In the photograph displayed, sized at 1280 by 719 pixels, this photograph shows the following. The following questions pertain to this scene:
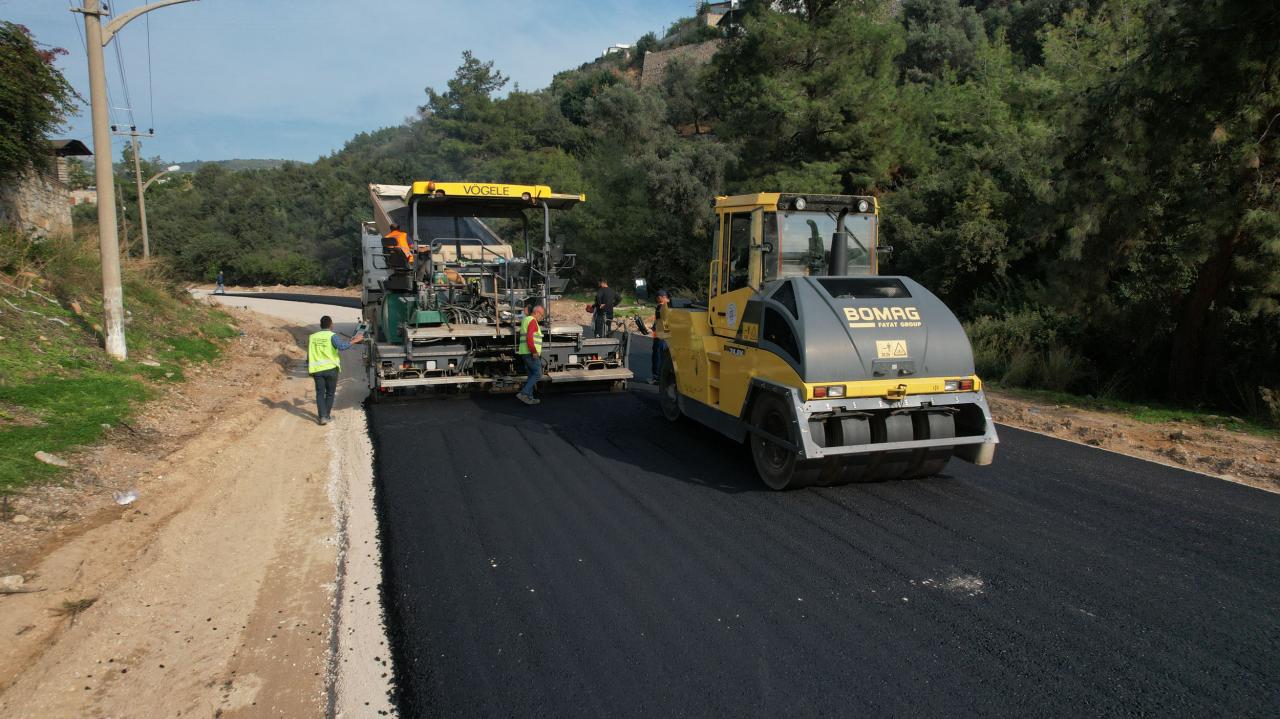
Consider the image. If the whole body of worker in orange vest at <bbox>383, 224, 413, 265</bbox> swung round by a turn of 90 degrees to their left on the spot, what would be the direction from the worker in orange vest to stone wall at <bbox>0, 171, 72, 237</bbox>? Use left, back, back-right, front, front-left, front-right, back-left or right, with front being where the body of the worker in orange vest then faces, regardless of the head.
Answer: front-left

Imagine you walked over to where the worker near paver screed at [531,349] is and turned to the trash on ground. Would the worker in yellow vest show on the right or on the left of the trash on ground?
right

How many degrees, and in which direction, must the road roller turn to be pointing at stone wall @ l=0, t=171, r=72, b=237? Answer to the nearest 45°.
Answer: approximately 45° to its left

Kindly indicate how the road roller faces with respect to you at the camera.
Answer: facing away from the viewer and to the left of the viewer

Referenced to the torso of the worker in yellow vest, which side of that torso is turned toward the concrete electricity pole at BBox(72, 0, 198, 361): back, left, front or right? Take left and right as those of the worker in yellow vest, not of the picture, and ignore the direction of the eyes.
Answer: left

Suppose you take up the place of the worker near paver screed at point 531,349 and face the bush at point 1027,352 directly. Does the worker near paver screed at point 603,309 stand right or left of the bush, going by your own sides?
left

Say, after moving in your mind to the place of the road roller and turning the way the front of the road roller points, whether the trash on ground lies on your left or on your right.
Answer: on your left

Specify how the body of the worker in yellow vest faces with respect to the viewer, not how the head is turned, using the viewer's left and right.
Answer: facing away from the viewer and to the right of the viewer

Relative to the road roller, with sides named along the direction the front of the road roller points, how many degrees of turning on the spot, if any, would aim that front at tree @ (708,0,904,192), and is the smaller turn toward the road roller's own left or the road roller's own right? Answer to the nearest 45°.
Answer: approximately 45° to the road roller's own right

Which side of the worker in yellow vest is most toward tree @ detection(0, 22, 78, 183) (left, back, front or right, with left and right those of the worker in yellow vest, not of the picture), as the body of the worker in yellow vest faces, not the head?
left
